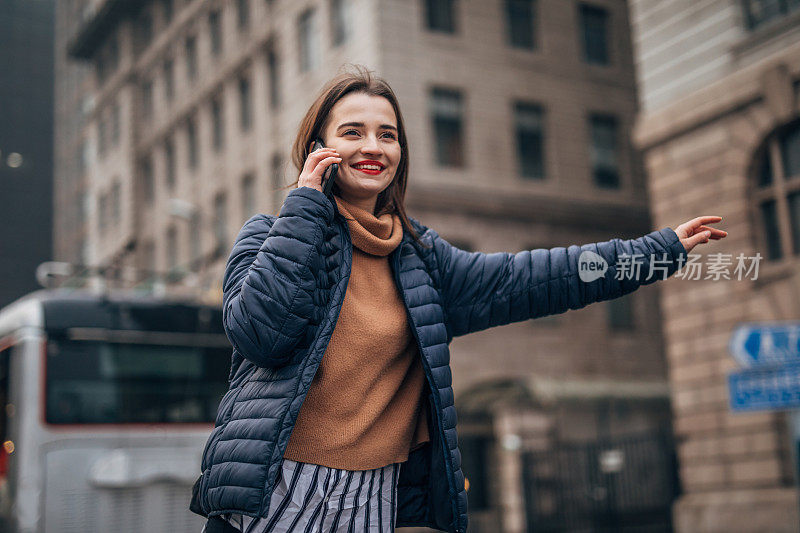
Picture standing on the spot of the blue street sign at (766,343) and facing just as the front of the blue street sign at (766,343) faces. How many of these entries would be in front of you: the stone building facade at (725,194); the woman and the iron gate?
1

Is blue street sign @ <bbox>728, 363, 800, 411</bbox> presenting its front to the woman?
yes

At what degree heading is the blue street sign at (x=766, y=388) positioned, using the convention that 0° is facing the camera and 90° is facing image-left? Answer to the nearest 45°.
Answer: approximately 0°

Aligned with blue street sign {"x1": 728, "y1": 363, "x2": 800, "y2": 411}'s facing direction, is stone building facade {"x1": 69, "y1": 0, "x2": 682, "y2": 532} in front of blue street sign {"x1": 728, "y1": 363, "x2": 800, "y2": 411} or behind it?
behind

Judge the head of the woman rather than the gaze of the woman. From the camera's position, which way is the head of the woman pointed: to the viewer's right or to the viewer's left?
to the viewer's right

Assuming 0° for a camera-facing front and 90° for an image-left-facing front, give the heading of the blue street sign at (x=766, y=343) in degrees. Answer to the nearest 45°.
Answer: approximately 0°

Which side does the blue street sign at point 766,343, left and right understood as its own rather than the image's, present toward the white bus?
right

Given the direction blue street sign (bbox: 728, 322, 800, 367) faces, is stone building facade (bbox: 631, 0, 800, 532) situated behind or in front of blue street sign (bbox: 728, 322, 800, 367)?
behind

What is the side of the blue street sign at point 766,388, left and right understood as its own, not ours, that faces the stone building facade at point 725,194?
back

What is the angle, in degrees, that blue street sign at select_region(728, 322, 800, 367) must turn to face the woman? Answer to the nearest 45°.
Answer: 0° — it already faces them

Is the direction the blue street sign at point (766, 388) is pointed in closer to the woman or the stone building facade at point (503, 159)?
the woman

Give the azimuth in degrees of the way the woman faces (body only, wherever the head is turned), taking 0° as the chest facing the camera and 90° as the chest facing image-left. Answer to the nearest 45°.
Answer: approximately 315°

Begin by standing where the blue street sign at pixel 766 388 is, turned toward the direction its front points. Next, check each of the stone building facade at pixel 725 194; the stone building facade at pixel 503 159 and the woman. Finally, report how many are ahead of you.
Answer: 1
